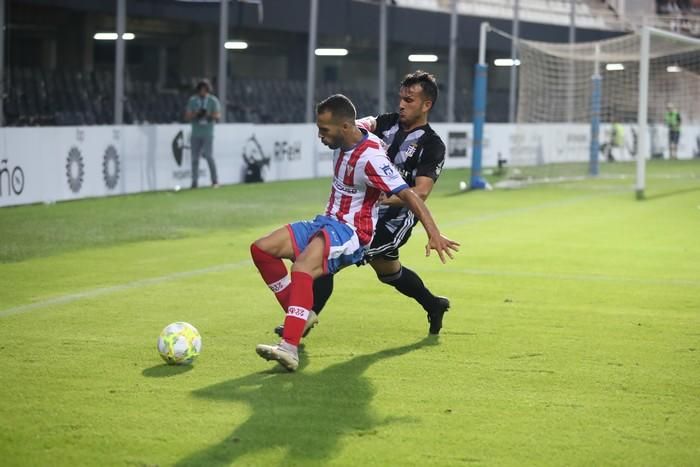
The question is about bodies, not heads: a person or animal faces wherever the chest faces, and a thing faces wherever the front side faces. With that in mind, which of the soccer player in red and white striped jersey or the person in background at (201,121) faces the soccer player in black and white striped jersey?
the person in background

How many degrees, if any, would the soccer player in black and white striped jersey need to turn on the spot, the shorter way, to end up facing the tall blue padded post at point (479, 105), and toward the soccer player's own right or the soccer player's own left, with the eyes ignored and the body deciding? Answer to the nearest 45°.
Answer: approximately 135° to the soccer player's own right

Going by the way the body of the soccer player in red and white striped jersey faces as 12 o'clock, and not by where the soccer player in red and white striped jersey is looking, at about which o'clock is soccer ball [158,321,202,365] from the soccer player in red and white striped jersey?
The soccer ball is roughly at 1 o'clock from the soccer player in red and white striped jersey.

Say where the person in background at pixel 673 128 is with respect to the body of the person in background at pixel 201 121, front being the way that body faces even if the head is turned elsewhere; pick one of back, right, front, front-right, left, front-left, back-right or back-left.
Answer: back-left

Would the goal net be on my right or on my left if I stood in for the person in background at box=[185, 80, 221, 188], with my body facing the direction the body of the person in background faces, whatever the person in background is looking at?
on my left

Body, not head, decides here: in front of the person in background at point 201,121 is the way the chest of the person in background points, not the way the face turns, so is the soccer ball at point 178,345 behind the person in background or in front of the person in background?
in front

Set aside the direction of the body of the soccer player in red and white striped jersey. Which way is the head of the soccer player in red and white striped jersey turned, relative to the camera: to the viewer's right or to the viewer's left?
to the viewer's left

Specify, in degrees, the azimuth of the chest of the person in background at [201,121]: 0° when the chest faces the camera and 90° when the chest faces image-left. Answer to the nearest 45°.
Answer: approximately 0°

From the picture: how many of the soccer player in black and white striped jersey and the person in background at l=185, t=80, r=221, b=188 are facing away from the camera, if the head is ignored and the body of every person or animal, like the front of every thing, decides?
0

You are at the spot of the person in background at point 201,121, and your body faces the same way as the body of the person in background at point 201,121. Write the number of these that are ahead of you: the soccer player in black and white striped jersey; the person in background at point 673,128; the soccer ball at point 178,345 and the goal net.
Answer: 2

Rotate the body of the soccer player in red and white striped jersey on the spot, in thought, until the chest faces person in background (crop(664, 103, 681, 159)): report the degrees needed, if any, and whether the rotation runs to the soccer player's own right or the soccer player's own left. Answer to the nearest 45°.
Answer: approximately 135° to the soccer player's own right

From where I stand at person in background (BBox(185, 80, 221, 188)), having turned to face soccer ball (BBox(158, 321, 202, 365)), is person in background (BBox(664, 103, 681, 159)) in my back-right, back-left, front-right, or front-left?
back-left

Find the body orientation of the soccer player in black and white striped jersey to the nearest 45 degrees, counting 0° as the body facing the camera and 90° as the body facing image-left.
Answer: approximately 45°

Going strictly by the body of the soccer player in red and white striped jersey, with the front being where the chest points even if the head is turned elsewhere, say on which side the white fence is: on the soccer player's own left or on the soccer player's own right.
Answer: on the soccer player's own right

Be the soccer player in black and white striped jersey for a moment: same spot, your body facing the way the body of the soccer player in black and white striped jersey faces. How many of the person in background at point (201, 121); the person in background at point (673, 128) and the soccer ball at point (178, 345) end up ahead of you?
1
